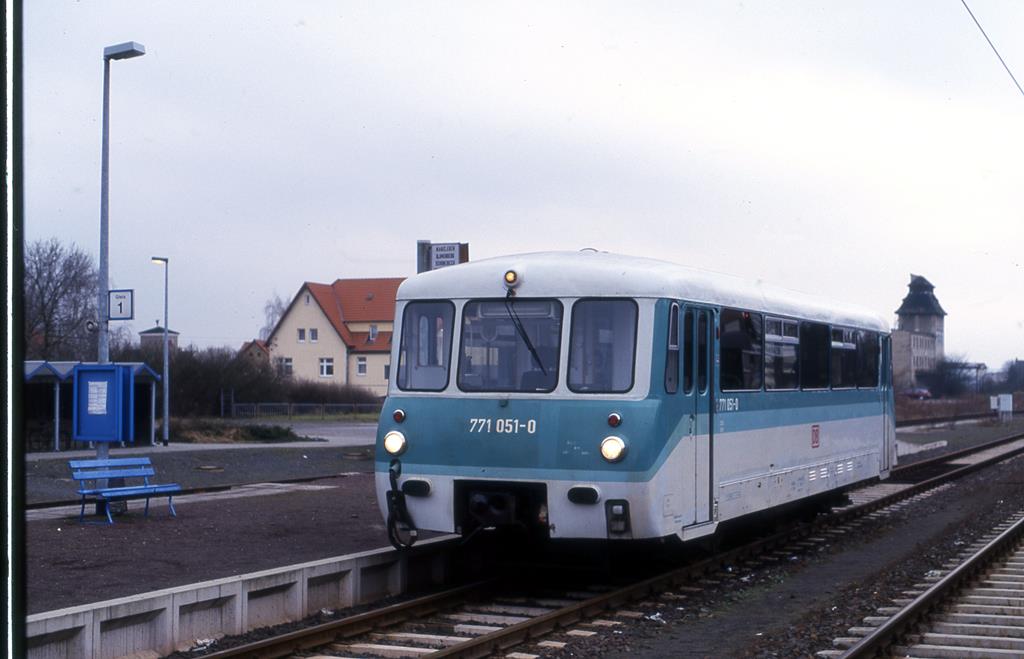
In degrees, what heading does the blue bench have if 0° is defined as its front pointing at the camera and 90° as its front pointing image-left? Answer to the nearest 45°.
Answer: approximately 315°

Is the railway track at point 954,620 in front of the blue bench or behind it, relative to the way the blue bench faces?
in front

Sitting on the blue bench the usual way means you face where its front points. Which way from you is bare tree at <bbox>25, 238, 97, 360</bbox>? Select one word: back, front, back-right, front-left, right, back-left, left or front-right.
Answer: back-left

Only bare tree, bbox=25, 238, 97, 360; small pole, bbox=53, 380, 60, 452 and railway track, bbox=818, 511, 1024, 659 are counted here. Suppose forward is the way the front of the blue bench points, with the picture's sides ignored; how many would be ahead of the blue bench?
1

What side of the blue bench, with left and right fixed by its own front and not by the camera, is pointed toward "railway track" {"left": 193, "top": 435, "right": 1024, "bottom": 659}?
front

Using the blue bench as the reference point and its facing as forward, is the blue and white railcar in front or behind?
in front
